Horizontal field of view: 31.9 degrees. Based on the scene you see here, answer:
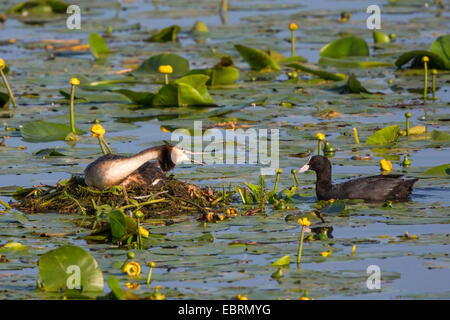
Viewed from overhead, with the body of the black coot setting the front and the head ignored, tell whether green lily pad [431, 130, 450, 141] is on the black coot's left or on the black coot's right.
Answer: on the black coot's right

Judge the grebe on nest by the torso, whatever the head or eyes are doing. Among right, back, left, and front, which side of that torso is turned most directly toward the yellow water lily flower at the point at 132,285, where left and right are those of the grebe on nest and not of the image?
right

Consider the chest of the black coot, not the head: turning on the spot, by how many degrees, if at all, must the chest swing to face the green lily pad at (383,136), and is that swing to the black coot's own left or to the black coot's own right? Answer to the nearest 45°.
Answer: approximately 90° to the black coot's own right

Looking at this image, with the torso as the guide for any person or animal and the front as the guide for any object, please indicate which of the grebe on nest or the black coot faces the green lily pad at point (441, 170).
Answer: the grebe on nest

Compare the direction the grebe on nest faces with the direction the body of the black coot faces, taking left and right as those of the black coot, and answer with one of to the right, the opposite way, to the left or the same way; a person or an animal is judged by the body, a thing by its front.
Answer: the opposite way

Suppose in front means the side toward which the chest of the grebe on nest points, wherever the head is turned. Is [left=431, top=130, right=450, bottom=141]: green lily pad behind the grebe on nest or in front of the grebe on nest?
in front

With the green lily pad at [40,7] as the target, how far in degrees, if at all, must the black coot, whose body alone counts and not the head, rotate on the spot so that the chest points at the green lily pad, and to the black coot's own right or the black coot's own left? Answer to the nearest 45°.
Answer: approximately 45° to the black coot's own right

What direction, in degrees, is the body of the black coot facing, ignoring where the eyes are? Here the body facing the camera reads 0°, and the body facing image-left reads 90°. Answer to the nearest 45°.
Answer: approximately 90°

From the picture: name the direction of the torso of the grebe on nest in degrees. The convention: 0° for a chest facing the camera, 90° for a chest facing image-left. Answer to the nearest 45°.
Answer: approximately 270°

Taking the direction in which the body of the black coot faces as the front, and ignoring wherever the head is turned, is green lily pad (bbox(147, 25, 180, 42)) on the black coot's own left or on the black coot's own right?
on the black coot's own right

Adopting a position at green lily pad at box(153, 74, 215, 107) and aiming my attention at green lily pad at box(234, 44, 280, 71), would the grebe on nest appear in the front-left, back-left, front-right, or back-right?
back-right
